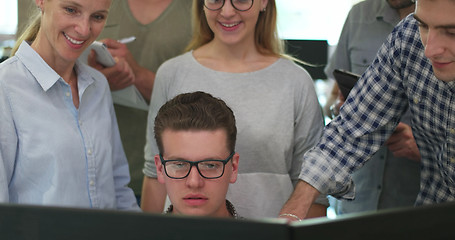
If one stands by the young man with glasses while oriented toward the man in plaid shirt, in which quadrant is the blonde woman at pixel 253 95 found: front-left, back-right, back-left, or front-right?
front-left

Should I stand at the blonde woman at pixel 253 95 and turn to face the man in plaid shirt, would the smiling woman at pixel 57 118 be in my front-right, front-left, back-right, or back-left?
back-right

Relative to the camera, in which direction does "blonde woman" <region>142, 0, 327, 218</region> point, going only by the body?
toward the camera

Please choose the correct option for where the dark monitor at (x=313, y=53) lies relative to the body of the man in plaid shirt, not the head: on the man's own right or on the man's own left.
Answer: on the man's own right

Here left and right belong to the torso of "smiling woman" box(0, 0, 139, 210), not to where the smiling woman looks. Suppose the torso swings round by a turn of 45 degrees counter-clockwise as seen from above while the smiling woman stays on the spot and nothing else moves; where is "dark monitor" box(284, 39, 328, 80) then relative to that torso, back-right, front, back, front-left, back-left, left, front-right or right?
front-left

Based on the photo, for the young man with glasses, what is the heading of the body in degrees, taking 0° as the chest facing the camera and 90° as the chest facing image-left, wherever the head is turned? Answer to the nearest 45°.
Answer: approximately 0°

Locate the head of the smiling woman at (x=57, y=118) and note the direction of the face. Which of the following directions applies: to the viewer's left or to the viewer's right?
to the viewer's right

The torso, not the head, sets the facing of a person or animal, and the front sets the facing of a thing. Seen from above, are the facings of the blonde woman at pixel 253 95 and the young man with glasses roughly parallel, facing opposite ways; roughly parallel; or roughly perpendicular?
roughly parallel

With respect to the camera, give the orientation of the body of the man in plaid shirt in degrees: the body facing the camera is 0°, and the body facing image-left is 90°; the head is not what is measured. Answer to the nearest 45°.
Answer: approximately 45°

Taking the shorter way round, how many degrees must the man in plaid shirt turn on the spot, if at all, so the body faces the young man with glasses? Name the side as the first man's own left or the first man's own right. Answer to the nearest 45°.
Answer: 0° — they already face them

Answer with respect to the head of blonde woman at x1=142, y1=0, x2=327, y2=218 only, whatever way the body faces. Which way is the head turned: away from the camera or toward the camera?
toward the camera

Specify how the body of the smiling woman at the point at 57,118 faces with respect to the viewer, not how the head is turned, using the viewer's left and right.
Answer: facing the viewer and to the right of the viewer

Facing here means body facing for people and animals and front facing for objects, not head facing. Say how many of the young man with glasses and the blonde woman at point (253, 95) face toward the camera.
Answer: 2
